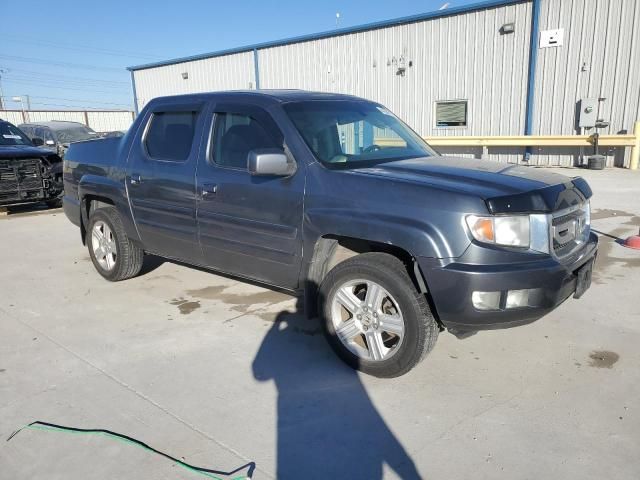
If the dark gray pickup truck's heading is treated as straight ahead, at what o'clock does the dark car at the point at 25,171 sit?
The dark car is roughly at 6 o'clock from the dark gray pickup truck.

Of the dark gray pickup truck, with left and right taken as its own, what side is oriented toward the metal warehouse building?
left

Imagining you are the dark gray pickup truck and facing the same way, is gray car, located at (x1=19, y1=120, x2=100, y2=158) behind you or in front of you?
behind

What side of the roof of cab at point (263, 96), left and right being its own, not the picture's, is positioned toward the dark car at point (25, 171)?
back

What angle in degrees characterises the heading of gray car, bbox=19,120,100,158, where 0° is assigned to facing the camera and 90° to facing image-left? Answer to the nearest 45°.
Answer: approximately 315°

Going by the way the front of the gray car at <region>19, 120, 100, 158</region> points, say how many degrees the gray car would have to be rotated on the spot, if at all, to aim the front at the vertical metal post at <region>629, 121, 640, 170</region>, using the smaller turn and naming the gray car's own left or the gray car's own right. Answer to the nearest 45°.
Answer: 0° — it already faces it

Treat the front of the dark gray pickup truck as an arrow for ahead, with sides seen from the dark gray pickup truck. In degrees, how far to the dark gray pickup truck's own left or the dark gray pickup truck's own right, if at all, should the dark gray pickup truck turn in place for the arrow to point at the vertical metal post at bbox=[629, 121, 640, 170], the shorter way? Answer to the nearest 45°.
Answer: approximately 90° to the dark gray pickup truck's own left

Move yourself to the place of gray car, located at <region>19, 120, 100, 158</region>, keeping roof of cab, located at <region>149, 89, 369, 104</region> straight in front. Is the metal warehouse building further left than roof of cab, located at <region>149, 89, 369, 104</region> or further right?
left

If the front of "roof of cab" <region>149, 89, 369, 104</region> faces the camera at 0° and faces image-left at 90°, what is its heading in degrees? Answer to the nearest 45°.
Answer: approximately 315°
